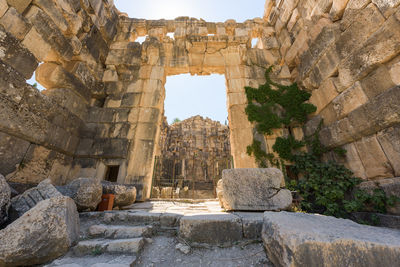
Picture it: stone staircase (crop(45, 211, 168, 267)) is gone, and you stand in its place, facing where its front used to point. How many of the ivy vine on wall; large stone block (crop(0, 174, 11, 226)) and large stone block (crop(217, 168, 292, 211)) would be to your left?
2

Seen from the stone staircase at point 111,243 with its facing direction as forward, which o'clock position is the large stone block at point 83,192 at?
The large stone block is roughly at 5 o'clock from the stone staircase.

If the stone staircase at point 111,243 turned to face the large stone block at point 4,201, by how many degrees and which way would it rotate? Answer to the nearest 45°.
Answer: approximately 135° to its right

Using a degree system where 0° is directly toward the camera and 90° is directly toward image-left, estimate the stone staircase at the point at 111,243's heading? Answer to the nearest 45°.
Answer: approximately 0°

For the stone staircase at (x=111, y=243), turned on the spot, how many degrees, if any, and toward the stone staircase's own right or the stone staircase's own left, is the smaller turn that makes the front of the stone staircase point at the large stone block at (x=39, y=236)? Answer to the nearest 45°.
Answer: approximately 90° to the stone staircase's own right

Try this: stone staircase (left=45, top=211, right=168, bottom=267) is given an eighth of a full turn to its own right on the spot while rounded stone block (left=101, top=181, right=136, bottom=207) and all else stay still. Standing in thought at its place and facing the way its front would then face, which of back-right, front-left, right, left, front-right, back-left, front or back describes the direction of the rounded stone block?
back-right

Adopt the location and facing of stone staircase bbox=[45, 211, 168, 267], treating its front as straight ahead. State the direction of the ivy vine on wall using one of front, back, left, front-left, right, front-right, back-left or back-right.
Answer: left

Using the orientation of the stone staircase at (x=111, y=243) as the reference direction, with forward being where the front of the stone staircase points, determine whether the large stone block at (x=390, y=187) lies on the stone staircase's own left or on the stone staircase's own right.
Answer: on the stone staircase's own left

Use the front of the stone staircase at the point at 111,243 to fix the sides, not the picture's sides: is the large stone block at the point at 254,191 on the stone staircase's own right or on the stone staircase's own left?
on the stone staircase's own left

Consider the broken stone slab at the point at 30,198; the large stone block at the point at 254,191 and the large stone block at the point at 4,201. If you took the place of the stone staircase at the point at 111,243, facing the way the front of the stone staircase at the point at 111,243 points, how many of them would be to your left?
1

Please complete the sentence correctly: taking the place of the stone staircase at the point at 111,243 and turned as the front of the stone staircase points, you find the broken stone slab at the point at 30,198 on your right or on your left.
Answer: on your right

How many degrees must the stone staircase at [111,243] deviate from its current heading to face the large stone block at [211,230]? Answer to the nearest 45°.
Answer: approximately 90° to its left

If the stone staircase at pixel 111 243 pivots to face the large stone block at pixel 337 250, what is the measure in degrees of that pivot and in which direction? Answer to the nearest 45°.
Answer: approximately 45° to its left
